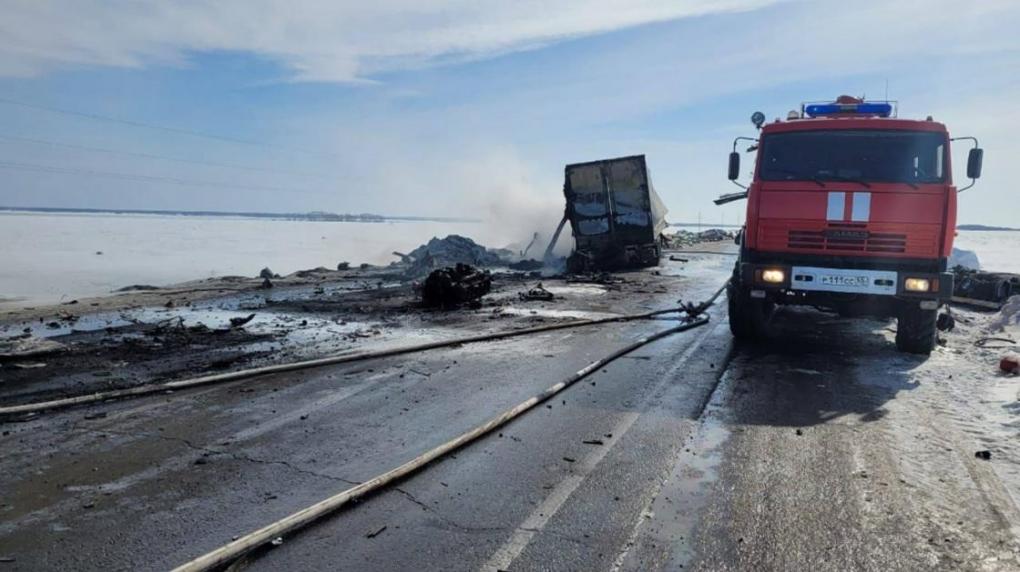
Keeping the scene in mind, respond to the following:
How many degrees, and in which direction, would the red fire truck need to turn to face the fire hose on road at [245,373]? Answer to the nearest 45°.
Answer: approximately 45° to its right

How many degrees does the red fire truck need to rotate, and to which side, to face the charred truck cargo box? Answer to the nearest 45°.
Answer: approximately 135° to its right

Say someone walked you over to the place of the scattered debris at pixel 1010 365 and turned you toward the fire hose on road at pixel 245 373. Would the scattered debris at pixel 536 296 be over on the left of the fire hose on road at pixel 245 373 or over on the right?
right

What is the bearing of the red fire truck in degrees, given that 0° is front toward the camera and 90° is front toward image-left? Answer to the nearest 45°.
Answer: approximately 0°

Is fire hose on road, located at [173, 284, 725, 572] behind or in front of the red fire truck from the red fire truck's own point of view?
in front
